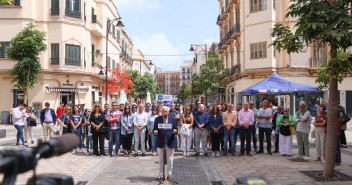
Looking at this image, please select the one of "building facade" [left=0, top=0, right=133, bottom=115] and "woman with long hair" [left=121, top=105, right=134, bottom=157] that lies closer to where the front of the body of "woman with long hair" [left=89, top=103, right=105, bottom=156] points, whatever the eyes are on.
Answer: the woman with long hair

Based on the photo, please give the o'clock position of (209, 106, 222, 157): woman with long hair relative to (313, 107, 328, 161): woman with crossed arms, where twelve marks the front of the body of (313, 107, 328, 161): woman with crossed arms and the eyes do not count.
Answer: (209, 106, 222, 157): woman with long hair is roughly at 2 o'clock from (313, 107, 328, 161): woman with crossed arms.

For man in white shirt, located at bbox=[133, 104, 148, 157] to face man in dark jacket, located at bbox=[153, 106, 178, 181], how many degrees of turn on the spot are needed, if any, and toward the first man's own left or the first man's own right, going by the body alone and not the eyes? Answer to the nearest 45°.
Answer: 0° — they already face them

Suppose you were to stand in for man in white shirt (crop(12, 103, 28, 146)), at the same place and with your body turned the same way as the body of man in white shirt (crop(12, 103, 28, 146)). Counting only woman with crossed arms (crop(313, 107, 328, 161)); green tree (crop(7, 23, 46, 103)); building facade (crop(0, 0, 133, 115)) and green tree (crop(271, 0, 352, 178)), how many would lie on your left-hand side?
2
